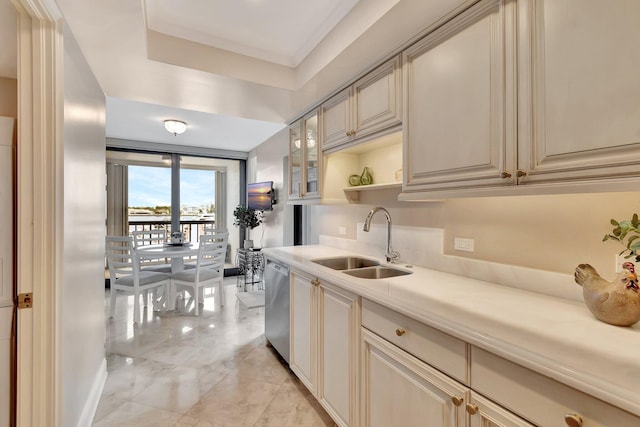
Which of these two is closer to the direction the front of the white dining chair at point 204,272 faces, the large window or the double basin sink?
the large window

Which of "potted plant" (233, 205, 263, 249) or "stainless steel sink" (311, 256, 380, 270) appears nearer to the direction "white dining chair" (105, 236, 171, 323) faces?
the potted plant

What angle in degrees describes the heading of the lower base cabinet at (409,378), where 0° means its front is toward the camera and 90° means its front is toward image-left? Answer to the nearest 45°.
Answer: approximately 45°

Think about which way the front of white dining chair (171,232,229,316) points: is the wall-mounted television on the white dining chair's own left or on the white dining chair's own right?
on the white dining chair's own right

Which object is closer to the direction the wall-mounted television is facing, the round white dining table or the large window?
the round white dining table

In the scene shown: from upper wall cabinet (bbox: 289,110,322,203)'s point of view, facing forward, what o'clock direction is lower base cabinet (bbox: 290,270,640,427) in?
The lower base cabinet is roughly at 10 o'clock from the upper wall cabinet.
